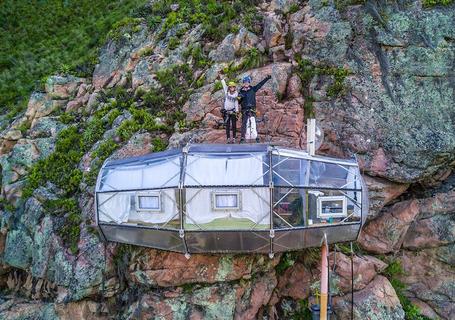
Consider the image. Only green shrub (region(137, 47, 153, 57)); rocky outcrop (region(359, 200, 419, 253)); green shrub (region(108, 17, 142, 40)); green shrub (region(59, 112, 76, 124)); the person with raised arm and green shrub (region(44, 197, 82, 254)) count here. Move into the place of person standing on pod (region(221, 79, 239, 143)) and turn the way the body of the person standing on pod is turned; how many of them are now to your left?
2

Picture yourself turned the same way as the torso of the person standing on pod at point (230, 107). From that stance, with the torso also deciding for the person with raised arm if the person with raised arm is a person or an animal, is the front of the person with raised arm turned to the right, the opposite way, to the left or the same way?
the same way

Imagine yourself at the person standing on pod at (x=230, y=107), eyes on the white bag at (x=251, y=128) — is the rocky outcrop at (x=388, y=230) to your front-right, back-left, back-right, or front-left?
front-left

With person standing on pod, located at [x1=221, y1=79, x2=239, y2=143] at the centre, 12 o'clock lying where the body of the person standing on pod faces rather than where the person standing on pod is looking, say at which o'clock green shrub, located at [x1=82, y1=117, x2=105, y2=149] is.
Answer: The green shrub is roughly at 4 o'clock from the person standing on pod.

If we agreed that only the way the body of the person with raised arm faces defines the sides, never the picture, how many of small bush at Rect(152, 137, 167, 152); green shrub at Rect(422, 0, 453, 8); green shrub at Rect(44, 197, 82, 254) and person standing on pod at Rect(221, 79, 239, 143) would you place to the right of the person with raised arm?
3

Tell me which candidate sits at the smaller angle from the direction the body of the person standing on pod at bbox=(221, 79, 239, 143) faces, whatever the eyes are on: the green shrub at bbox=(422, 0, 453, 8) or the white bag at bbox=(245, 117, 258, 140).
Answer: the white bag

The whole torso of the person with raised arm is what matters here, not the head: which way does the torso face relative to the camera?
toward the camera

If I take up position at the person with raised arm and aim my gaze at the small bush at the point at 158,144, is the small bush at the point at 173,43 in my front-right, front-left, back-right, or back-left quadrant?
front-right

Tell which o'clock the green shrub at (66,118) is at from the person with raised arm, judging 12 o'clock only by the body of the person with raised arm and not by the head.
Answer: The green shrub is roughly at 4 o'clock from the person with raised arm.

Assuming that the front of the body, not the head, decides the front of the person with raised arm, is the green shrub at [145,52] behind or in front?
behind

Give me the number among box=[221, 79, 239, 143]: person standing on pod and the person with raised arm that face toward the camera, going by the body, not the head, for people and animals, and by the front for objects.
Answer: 2

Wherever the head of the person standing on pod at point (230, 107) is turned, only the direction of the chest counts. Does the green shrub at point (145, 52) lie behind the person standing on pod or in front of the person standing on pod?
behind

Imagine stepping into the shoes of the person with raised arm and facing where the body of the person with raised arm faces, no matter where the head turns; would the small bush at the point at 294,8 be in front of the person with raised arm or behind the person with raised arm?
behind

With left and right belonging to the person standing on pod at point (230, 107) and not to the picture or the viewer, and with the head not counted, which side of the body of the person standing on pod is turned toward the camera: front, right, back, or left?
front
